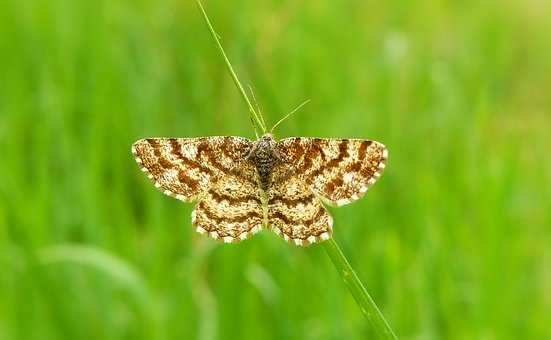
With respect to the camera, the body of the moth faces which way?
away from the camera
